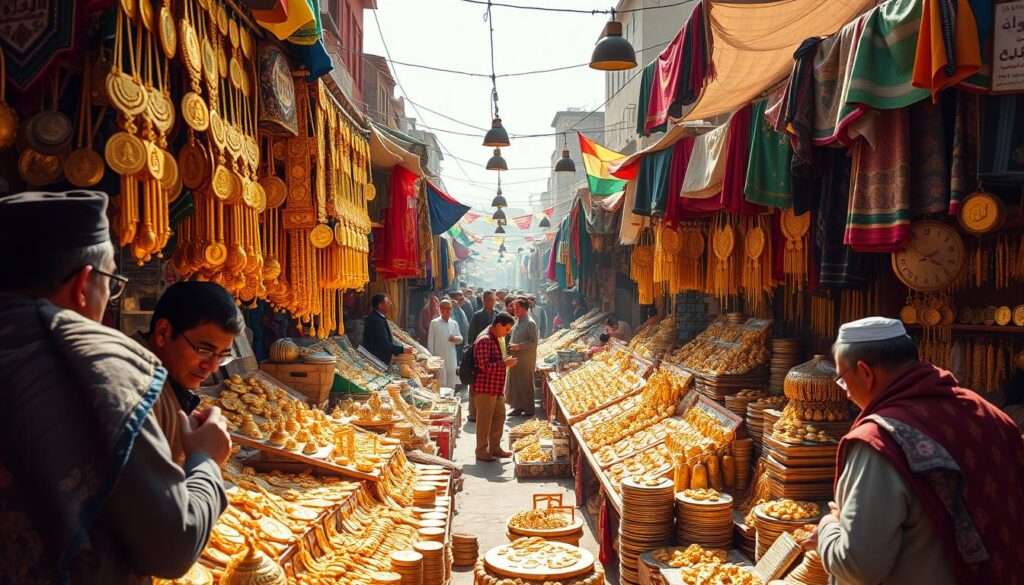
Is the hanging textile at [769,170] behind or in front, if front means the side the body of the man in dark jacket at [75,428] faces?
in front

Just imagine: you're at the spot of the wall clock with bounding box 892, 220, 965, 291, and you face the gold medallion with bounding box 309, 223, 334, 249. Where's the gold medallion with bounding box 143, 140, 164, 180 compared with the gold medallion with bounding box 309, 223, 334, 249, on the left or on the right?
left

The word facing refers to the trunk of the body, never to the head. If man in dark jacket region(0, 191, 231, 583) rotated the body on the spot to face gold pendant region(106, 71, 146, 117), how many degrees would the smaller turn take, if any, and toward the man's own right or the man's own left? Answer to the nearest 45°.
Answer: approximately 45° to the man's own left

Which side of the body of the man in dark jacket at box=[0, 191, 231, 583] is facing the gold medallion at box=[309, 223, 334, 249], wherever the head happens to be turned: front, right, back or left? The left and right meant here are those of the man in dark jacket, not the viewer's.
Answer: front

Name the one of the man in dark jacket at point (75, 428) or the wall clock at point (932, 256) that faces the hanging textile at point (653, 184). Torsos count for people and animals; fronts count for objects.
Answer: the man in dark jacket

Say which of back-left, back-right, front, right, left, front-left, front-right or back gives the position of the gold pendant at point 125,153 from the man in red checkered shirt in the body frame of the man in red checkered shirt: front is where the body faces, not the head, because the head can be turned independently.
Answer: right

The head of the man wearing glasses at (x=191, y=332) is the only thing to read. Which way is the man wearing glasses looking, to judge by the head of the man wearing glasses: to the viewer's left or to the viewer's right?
to the viewer's right

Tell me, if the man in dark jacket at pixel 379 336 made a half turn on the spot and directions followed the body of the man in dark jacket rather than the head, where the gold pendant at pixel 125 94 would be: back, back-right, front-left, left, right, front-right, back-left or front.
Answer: left

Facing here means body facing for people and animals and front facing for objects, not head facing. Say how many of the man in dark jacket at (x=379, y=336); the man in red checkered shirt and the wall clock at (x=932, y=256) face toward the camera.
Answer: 1

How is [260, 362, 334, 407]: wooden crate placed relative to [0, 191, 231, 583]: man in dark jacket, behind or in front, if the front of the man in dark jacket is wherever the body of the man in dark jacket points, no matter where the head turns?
in front

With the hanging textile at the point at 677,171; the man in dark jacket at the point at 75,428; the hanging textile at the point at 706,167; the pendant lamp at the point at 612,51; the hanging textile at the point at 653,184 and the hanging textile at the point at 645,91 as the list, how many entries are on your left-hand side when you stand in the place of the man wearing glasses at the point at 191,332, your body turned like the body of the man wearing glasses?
5
